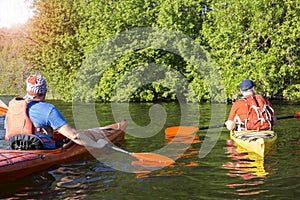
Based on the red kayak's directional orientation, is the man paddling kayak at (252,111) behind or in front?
in front

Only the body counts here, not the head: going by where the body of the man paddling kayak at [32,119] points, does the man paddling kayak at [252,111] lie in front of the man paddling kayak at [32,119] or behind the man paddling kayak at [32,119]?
in front

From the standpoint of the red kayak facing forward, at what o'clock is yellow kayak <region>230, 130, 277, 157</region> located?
The yellow kayak is roughly at 1 o'clock from the red kayak.

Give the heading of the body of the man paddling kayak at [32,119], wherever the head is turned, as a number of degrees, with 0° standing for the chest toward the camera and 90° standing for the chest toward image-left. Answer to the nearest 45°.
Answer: approximately 225°

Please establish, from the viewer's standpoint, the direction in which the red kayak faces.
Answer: facing away from the viewer and to the right of the viewer
